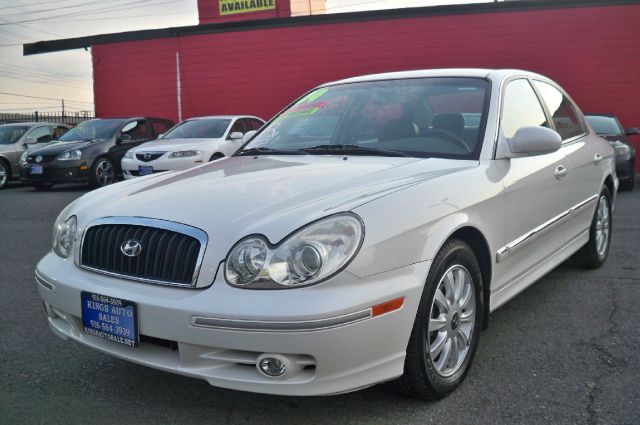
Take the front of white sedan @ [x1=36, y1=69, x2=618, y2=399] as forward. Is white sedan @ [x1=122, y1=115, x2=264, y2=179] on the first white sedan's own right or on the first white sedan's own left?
on the first white sedan's own right

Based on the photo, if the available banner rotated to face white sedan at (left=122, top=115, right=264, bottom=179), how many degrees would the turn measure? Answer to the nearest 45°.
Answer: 0° — it already faces it

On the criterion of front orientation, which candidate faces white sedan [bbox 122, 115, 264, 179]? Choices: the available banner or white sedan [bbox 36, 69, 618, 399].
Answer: the available banner

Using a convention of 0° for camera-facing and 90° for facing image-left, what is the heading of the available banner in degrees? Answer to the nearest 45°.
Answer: approximately 0°

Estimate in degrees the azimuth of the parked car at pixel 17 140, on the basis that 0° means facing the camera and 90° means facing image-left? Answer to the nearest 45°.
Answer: approximately 45°

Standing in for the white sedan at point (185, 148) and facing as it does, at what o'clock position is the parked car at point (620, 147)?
The parked car is roughly at 8 o'clock from the white sedan.

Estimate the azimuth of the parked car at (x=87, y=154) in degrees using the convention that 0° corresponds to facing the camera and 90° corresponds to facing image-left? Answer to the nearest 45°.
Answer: approximately 45°

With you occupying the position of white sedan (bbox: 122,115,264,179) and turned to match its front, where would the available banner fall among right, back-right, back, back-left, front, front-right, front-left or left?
back-right

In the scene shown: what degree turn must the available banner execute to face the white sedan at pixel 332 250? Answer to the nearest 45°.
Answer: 0° — it already faces it

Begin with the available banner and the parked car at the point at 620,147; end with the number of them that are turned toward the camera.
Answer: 2
